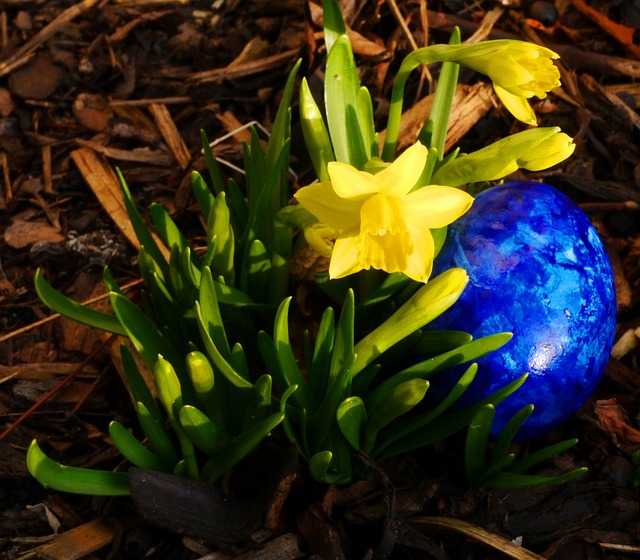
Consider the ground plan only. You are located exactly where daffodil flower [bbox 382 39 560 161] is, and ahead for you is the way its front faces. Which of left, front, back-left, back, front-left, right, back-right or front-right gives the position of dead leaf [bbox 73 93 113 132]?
back-left

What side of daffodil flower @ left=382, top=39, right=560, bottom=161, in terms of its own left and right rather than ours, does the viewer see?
right

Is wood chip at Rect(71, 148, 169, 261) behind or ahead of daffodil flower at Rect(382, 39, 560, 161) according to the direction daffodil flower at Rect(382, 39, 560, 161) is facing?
behind

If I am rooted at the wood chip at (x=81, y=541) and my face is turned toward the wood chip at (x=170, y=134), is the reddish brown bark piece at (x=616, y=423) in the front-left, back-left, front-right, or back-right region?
front-right

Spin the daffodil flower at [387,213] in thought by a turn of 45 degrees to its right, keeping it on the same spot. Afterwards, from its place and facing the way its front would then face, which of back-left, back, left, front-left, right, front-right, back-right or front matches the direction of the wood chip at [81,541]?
front-right

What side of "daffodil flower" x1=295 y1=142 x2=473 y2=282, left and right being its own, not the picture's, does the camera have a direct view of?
front

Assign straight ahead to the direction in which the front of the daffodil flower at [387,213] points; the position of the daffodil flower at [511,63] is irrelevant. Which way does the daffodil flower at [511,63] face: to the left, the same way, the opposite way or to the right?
to the left

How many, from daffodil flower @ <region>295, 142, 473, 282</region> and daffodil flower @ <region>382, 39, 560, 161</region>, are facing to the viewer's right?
1

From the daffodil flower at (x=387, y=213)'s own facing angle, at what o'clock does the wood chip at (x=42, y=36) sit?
The wood chip is roughly at 5 o'clock from the daffodil flower.
